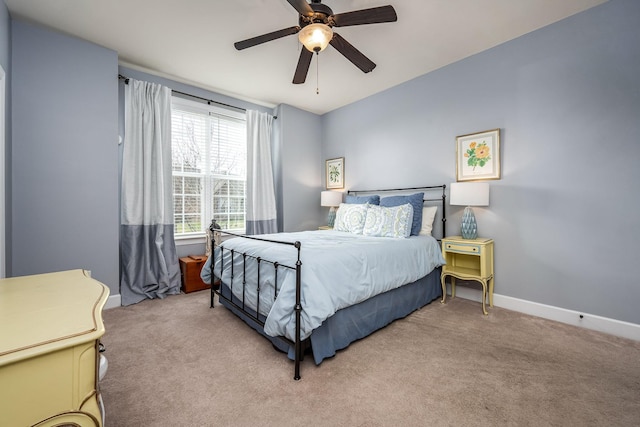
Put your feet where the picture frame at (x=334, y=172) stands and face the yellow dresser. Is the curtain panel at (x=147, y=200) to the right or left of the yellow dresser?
right

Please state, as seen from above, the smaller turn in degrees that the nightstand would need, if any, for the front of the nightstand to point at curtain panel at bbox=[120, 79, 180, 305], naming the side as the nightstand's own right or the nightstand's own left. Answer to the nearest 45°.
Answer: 0° — it already faces it

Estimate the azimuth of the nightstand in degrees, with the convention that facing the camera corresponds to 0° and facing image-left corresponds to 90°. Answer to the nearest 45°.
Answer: approximately 45°

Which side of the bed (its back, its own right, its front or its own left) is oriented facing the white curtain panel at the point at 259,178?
right

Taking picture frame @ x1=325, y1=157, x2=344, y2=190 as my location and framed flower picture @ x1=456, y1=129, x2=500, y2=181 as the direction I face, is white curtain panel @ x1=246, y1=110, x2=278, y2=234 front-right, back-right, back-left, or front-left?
back-right

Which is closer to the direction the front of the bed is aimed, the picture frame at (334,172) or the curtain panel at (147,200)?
the curtain panel

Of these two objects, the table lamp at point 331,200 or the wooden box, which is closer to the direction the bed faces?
the wooden box

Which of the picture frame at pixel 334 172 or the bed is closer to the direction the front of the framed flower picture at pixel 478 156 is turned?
the bed

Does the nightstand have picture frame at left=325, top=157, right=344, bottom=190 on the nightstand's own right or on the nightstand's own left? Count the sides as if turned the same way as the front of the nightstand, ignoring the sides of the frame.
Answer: on the nightstand's own right
